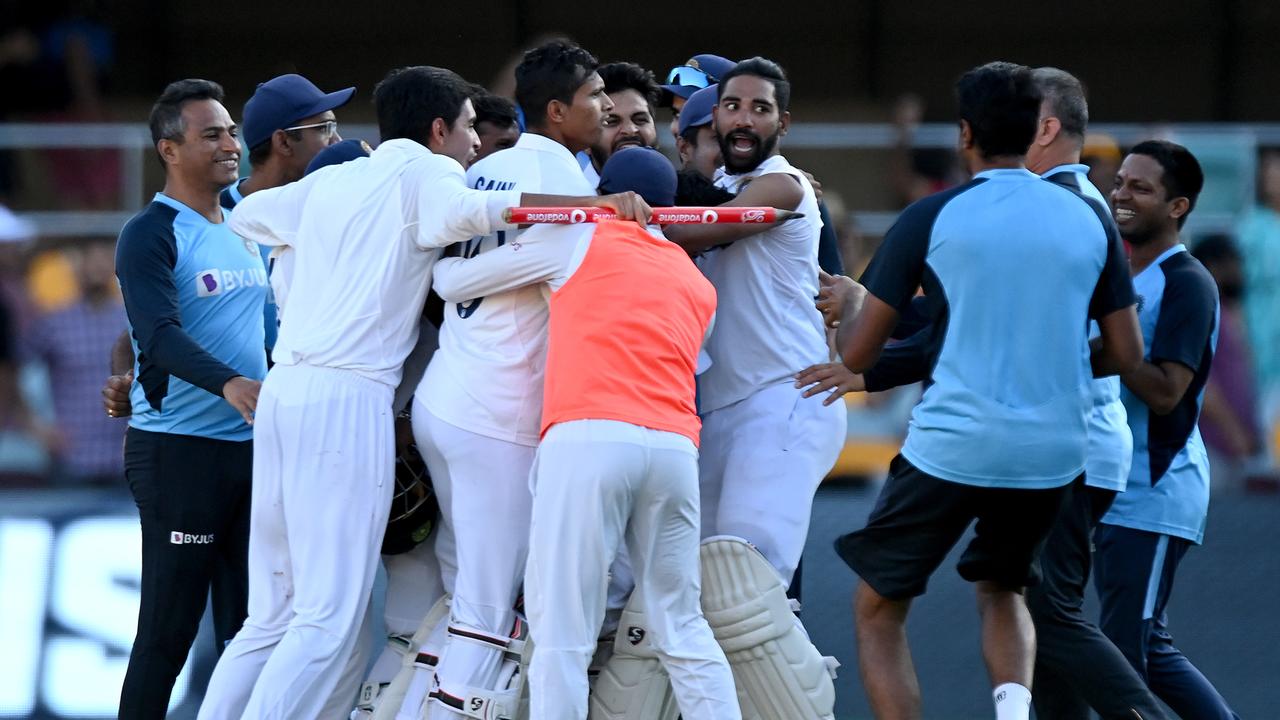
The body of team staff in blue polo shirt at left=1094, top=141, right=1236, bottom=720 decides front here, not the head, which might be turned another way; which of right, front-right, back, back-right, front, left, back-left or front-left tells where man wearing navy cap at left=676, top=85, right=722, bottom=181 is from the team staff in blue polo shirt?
front

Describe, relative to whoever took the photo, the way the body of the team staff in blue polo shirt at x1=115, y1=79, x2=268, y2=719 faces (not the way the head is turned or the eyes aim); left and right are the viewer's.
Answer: facing the viewer and to the right of the viewer

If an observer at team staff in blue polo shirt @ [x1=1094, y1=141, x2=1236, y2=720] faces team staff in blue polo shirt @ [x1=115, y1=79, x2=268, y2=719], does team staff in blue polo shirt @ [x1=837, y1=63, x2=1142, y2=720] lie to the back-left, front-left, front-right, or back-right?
front-left

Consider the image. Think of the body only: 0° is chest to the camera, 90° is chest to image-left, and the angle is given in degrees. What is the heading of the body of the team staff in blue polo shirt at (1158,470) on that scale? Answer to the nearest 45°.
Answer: approximately 90°

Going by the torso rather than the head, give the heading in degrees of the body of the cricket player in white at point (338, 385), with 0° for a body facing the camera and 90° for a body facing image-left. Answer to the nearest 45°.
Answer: approximately 225°

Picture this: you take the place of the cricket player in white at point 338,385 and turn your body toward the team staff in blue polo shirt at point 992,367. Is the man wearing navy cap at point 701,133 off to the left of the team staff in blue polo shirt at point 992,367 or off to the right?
left

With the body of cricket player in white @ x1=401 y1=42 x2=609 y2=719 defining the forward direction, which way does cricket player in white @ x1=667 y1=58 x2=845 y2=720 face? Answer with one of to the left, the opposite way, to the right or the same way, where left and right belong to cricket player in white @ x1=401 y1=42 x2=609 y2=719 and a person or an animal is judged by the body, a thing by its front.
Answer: the opposite way

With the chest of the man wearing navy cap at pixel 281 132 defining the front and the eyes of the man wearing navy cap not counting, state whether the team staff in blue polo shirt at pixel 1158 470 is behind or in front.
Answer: in front

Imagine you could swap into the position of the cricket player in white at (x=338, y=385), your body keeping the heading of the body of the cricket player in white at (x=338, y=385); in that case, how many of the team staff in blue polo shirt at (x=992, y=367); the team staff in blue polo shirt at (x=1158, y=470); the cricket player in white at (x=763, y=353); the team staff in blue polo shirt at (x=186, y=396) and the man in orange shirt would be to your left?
1

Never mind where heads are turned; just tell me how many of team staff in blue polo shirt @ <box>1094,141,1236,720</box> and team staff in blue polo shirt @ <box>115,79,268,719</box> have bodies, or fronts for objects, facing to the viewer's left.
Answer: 1

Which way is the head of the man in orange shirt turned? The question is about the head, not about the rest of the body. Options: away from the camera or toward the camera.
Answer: away from the camera

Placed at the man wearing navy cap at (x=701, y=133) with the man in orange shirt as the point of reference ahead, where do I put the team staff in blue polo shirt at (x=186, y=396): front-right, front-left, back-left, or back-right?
front-right

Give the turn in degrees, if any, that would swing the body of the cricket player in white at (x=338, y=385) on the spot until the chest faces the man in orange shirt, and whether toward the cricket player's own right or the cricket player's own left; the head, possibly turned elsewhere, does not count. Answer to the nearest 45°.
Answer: approximately 90° to the cricket player's own right

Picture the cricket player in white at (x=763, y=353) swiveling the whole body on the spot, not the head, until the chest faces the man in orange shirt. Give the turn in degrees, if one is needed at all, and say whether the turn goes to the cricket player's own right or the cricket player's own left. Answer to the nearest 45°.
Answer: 0° — they already face them

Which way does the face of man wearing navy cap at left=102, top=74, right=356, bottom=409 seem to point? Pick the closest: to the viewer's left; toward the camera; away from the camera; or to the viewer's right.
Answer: to the viewer's right

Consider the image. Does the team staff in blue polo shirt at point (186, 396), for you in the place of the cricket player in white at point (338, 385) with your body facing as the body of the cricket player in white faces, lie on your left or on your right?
on your left

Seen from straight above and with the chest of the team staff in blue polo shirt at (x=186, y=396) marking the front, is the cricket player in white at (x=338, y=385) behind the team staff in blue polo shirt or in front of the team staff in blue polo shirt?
in front

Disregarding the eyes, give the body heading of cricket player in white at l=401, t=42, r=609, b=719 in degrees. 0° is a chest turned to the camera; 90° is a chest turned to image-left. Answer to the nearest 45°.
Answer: approximately 225°
